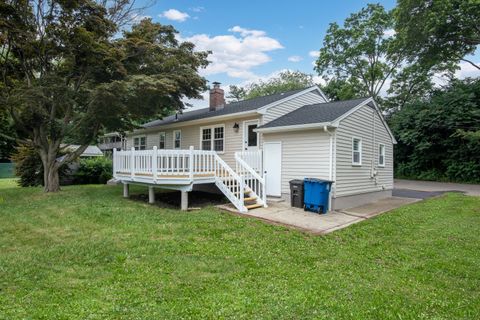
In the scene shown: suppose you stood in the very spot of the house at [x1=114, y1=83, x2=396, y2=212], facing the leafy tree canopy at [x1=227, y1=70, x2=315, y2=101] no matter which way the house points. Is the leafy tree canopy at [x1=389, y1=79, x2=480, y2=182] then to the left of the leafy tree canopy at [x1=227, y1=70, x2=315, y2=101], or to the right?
right

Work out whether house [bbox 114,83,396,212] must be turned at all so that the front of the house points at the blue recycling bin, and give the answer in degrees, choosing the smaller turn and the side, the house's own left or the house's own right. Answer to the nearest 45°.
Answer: approximately 90° to the house's own right

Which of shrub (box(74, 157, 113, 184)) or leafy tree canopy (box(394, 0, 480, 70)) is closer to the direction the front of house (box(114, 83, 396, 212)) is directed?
the leafy tree canopy

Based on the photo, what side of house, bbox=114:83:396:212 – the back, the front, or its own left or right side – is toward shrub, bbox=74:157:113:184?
left
